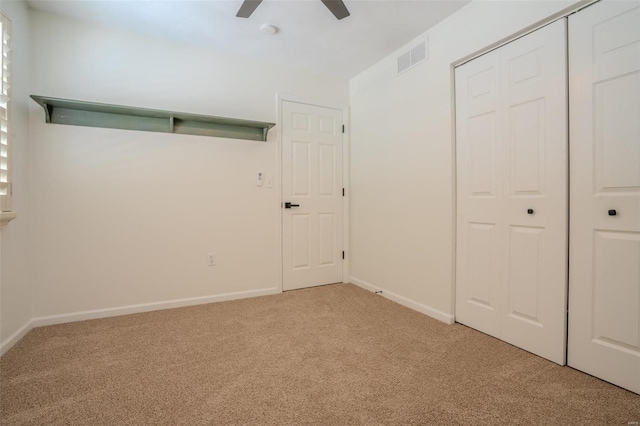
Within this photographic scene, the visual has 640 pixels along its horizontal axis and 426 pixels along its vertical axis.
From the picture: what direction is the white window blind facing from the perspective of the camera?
to the viewer's right

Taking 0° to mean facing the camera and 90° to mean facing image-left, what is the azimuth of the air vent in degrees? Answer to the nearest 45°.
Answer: approximately 45°

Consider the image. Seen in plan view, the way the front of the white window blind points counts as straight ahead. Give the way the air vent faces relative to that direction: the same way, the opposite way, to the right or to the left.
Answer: the opposite way

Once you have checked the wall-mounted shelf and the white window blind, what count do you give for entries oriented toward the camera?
1

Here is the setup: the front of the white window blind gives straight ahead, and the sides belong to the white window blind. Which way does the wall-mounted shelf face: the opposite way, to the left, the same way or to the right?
to the right

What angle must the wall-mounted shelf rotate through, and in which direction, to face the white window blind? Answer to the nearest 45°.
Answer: approximately 45° to its right

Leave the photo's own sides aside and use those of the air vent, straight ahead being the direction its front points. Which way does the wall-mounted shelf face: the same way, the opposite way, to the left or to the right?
to the left

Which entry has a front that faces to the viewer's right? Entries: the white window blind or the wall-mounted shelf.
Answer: the white window blind

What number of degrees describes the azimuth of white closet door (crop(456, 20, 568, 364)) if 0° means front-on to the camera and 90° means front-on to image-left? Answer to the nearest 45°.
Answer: approximately 45°

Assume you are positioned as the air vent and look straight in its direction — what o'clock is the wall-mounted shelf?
The wall-mounted shelf is roughly at 1 o'clock from the air vent.

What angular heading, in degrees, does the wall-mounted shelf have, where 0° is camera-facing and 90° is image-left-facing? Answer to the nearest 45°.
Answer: approximately 0°
